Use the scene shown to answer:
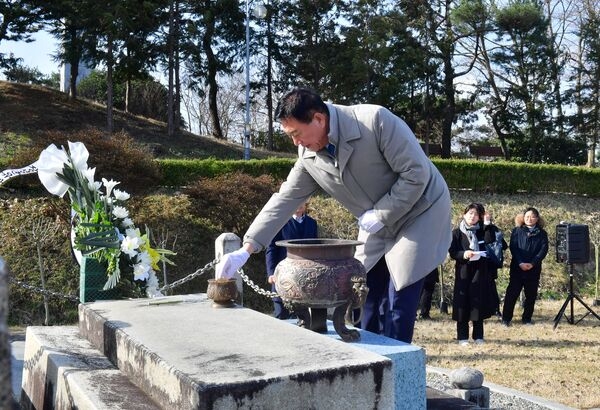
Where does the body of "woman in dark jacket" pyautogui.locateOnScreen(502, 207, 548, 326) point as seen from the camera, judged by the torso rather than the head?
toward the camera

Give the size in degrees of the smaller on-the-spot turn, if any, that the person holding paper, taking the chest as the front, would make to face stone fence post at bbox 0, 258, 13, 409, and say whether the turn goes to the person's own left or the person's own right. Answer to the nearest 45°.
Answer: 0° — they already face it

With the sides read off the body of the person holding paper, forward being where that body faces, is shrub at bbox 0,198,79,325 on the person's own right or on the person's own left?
on the person's own right

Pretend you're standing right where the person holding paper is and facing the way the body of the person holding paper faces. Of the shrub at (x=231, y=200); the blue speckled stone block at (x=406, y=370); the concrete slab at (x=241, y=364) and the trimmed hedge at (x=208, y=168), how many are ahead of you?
2

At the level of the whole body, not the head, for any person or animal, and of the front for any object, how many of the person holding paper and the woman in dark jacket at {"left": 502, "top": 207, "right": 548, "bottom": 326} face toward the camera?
2

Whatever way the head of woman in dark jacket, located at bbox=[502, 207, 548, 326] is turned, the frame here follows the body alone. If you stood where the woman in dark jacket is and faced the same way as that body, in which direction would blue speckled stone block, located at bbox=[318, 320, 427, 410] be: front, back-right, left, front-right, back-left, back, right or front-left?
front

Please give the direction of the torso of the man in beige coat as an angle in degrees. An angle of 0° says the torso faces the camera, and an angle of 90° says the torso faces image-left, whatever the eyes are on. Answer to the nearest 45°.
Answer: approximately 45°

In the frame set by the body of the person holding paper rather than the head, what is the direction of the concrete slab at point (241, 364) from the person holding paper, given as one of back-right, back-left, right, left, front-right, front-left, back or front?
front

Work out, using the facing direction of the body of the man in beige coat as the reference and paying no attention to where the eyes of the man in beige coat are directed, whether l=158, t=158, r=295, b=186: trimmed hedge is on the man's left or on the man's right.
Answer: on the man's right

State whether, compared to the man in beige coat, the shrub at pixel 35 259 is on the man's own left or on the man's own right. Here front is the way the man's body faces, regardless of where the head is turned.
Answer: on the man's own right

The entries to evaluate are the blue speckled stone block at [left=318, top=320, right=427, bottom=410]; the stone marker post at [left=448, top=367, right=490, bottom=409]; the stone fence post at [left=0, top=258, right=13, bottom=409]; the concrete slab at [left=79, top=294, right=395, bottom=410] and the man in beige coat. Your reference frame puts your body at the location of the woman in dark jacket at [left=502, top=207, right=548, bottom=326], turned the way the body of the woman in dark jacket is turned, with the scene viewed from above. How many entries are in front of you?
5

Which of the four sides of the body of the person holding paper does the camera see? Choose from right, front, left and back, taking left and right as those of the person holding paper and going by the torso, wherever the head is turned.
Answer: front
